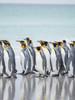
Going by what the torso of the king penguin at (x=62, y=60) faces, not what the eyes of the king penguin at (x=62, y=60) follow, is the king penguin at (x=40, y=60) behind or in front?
in front

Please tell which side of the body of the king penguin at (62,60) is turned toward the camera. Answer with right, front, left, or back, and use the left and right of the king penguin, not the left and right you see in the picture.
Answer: left

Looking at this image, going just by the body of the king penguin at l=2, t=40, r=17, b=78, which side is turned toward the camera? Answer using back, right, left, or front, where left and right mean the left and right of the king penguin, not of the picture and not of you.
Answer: left

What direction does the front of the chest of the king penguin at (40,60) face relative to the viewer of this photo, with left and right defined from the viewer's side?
facing the viewer and to the left of the viewer

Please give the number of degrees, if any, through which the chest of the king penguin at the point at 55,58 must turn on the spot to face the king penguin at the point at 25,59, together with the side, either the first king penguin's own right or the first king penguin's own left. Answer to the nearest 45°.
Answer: approximately 45° to the first king penguin's own right

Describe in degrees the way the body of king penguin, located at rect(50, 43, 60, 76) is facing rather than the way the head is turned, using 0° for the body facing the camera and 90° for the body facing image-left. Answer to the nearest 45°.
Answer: approximately 45°

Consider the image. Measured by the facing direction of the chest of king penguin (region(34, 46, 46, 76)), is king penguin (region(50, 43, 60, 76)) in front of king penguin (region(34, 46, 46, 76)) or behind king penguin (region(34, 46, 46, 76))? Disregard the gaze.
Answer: behind

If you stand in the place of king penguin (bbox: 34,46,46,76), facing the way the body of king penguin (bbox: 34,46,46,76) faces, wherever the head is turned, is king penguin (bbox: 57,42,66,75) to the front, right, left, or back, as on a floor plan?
back

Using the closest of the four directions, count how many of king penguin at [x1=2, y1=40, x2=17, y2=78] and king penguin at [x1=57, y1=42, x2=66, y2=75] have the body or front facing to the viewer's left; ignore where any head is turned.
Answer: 2

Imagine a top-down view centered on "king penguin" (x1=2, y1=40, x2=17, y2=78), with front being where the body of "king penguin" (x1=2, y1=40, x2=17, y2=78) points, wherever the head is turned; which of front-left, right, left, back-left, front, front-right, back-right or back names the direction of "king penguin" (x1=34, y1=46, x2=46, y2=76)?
back

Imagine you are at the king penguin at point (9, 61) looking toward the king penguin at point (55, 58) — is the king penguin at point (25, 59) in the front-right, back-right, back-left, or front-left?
front-left

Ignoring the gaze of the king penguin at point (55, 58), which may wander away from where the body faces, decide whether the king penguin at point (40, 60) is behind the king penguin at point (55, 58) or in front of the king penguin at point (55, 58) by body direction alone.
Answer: in front

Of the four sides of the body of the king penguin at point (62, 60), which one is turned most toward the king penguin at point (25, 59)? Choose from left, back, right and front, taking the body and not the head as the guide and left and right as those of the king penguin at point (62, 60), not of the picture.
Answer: front
